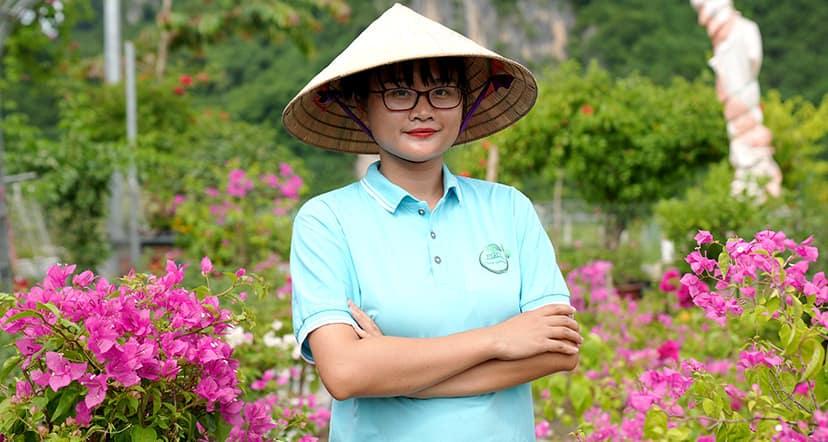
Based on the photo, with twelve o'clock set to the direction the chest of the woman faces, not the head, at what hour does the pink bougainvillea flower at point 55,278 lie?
The pink bougainvillea flower is roughly at 3 o'clock from the woman.

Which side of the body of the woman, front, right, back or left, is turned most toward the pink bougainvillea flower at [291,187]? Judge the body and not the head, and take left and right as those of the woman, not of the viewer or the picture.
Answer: back

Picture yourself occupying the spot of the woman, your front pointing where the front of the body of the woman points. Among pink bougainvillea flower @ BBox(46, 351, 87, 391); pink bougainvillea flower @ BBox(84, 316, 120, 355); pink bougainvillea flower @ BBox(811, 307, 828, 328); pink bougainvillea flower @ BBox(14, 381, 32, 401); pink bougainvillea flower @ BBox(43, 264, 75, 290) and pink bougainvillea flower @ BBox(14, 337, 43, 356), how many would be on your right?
5

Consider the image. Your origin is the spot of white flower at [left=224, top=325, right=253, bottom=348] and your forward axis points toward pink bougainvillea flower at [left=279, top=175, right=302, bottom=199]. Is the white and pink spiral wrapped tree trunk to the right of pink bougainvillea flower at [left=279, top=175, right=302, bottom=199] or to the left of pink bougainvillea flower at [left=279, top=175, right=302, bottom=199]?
right

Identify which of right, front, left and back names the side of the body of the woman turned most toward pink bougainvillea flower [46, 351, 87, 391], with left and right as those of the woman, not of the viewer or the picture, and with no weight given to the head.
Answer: right

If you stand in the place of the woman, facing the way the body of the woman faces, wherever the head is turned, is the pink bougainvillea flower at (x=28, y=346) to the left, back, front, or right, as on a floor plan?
right

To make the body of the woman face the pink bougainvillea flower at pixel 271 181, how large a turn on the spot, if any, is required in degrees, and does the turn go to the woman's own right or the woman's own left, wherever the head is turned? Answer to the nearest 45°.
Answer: approximately 180°

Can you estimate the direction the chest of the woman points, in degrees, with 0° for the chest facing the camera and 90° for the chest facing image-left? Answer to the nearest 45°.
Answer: approximately 0°
